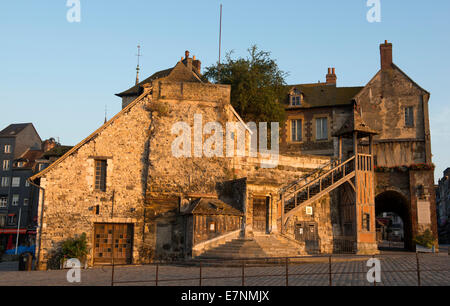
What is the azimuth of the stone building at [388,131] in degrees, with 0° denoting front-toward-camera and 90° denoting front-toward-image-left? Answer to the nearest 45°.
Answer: approximately 0°

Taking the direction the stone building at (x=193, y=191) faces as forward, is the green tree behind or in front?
behind

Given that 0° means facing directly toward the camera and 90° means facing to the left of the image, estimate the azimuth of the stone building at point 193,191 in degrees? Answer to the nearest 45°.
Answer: approximately 0°

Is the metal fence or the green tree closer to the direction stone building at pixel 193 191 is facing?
the metal fence

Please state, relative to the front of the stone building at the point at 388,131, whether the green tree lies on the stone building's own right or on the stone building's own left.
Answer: on the stone building's own right

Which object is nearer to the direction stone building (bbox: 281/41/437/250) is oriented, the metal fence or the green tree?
the metal fence
